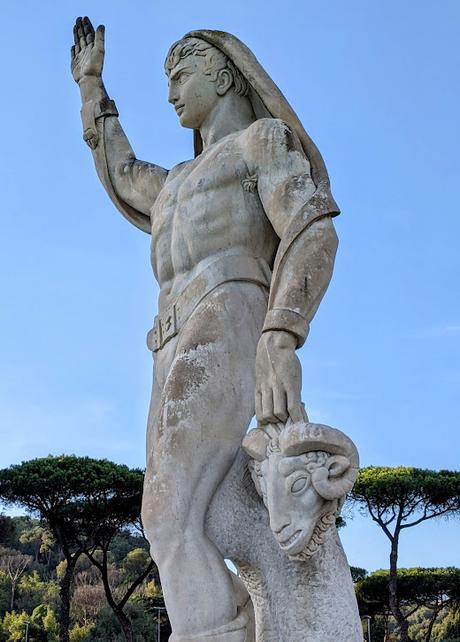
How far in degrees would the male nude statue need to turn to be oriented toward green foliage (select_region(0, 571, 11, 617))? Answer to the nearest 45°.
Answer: approximately 135° to its right

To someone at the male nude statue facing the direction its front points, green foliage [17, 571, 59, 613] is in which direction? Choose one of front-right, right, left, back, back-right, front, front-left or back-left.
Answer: back-right

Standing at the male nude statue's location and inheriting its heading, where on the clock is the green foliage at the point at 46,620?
The green foliage is roughly at 4 o'clock from the male nude statue.

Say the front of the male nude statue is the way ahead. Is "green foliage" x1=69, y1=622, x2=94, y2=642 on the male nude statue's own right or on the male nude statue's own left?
on the male nude statue's own right

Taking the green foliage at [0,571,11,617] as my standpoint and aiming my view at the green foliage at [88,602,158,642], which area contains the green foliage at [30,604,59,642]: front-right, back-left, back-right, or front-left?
front-right

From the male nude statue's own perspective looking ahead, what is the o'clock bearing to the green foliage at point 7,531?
The green foliage is roughly at 4 o'clock from the male nude statue.

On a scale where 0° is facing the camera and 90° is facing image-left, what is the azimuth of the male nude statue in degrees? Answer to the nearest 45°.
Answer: approximately 45°

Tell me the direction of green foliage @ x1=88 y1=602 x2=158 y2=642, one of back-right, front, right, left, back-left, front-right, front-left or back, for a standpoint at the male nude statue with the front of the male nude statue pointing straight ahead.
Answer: back-right

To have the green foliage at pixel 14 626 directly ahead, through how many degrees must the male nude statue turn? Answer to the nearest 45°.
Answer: approximately 135° to its right
